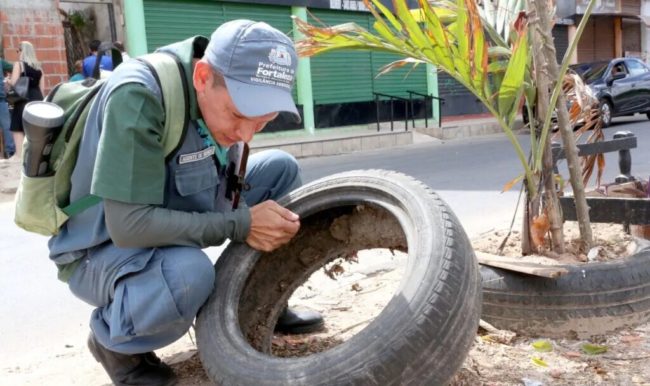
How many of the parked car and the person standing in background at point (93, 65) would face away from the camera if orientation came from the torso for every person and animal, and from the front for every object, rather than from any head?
1

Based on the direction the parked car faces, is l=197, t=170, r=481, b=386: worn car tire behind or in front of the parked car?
in front

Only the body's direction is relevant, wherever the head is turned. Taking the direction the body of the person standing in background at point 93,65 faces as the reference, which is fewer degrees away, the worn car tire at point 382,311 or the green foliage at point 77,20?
the green foliage

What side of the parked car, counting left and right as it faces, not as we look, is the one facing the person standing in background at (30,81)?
front

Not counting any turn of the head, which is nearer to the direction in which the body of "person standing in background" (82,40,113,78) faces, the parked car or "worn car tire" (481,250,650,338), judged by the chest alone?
the parked car

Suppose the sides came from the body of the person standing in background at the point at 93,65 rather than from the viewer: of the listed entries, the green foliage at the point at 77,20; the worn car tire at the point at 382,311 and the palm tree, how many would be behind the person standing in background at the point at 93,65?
2

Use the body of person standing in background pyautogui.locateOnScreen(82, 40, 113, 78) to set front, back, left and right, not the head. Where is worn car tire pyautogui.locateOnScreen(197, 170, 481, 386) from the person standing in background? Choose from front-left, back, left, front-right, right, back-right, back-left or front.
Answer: back

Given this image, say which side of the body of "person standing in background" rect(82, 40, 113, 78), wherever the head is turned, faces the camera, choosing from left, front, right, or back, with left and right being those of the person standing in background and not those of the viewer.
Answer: back

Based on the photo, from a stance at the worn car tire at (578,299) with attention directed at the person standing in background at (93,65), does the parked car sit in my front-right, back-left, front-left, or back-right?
front-right

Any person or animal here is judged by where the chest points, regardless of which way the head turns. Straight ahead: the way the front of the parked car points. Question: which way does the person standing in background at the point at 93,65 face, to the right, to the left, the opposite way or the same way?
to the right

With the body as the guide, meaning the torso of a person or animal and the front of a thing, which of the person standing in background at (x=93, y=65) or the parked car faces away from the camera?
the person standing in background

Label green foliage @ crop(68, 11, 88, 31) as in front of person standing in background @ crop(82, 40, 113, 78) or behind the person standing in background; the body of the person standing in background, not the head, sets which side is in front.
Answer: in front

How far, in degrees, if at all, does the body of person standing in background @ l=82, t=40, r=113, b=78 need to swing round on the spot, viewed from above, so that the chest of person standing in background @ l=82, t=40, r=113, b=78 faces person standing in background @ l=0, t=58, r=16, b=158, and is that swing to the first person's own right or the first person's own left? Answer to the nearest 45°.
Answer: approximately 90° to the first person's own left

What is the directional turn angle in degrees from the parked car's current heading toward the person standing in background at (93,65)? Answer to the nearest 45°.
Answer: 0° — it already faces them

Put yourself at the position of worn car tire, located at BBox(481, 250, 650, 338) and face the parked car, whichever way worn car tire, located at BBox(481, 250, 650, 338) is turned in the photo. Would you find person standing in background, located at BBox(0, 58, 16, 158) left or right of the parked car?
left

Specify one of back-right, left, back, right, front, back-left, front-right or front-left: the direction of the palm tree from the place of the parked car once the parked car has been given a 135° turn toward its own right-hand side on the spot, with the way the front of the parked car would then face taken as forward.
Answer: back

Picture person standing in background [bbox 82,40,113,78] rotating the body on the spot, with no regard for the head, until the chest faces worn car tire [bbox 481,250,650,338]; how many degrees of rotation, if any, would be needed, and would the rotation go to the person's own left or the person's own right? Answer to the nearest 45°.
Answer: approximately 180°
